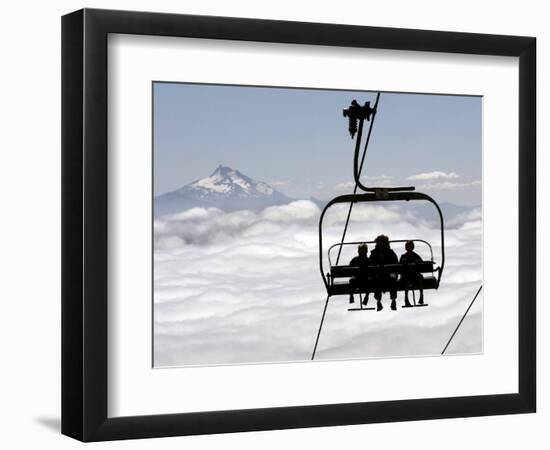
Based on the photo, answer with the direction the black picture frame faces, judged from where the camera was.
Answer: facing the viewer and to the right of the viewer
